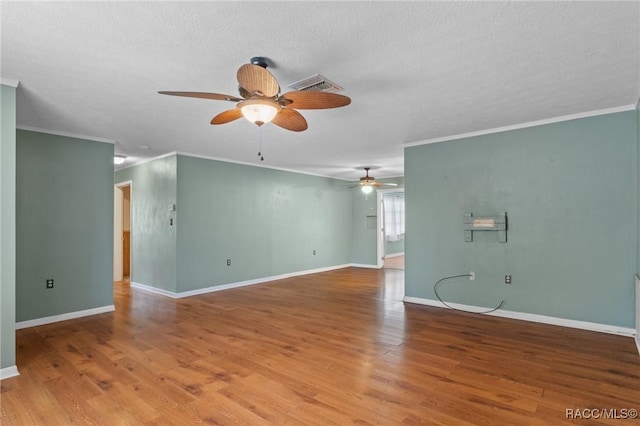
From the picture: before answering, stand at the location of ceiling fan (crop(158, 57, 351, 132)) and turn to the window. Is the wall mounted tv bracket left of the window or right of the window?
right

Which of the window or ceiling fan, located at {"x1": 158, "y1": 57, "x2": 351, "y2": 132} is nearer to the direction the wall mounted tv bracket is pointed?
the ceiling fan

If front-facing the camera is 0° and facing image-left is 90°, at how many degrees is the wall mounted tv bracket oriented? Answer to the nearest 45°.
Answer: approximately 0°

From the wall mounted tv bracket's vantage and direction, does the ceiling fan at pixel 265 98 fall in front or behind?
in front

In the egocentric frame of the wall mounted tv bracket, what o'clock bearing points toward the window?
The window is roughly at 5 o'clock from the wall mounted tv bracket.
